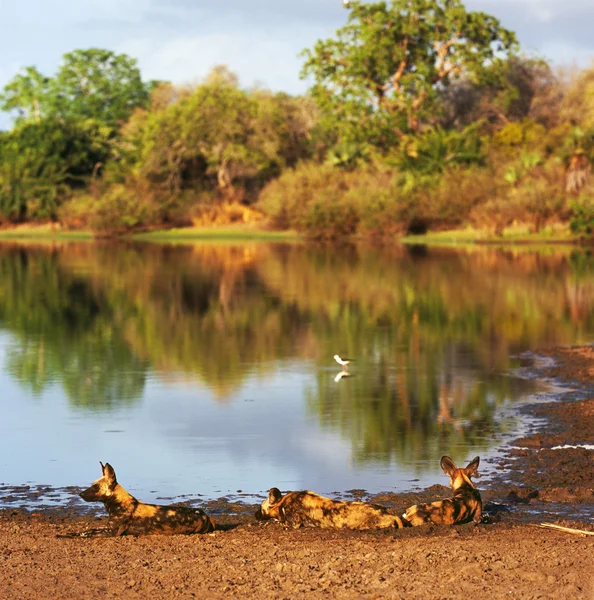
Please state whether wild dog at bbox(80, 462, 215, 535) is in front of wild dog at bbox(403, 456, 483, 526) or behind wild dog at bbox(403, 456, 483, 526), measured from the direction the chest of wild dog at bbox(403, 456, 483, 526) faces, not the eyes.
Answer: behind

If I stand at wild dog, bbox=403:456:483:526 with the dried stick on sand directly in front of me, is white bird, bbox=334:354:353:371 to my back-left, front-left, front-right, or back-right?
back-left

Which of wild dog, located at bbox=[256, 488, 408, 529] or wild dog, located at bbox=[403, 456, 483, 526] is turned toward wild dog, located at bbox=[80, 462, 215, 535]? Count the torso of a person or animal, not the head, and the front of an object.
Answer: wild dog, located at bbox=[256, 488, 408, 529]

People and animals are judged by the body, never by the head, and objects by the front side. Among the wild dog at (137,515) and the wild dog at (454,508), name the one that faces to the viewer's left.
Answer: the wild dog at (137,515)

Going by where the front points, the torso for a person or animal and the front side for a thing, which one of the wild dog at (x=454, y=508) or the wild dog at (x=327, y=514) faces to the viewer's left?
the wild dog at (x=327, y=514)

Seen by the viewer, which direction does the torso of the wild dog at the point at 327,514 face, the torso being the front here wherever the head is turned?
to the viewer's left

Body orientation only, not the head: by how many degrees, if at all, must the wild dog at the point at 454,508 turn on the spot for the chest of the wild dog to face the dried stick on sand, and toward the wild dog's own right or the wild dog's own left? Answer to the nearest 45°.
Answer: approximately 45° to the wild dog's own right

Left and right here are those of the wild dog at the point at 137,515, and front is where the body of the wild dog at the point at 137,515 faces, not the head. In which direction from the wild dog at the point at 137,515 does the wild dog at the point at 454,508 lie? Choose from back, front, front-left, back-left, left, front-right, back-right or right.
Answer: back

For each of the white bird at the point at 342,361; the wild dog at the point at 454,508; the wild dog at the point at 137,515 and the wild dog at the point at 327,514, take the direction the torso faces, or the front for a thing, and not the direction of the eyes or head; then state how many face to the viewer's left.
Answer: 3

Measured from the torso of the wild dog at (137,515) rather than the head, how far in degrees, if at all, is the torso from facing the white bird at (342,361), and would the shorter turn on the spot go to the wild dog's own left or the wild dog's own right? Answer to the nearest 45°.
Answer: approximately 90° to the wild dog's own right

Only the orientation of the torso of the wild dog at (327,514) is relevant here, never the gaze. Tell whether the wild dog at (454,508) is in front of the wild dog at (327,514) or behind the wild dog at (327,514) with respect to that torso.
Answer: behind

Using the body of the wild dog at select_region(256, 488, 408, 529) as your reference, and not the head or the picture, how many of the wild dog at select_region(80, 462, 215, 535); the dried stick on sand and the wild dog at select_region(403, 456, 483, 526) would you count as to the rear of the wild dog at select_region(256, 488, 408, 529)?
2

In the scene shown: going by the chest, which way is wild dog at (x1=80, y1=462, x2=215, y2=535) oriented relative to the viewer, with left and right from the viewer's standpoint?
facing to the left of the viewer

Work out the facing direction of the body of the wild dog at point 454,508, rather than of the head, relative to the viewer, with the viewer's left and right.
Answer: facing away from the viewer and to the right of the viewer

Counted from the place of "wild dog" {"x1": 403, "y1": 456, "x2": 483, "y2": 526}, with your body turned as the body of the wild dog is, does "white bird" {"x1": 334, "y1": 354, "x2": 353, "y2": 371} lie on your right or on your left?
on your left

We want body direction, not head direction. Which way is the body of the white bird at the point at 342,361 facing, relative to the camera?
to the viewer's left
